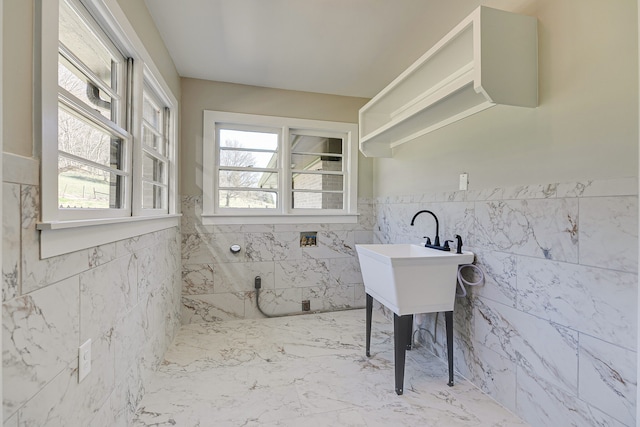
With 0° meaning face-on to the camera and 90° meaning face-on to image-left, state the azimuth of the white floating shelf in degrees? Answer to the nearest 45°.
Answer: approximately 45°

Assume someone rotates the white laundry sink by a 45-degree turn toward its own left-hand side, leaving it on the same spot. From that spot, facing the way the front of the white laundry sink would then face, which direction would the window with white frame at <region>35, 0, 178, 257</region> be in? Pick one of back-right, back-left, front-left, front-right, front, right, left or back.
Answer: front-right

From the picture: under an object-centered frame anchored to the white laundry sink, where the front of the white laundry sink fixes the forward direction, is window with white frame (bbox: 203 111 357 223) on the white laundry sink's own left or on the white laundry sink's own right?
on the white laundry sink's own right

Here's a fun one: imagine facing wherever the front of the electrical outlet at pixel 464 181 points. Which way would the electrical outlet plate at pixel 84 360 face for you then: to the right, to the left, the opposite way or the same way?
the opposite way

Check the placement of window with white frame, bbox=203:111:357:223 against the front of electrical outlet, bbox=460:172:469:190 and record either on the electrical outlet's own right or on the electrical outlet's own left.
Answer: on the electrical outlet's own right

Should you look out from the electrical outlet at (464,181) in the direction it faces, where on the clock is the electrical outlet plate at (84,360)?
The electrical outlet plate is roughly at 12 o'clock from the electrical outlet.

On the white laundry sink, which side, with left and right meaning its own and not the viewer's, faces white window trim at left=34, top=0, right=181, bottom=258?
front

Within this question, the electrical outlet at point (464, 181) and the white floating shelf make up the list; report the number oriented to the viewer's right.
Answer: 0

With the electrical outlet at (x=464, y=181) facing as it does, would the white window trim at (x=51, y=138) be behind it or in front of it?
in front
